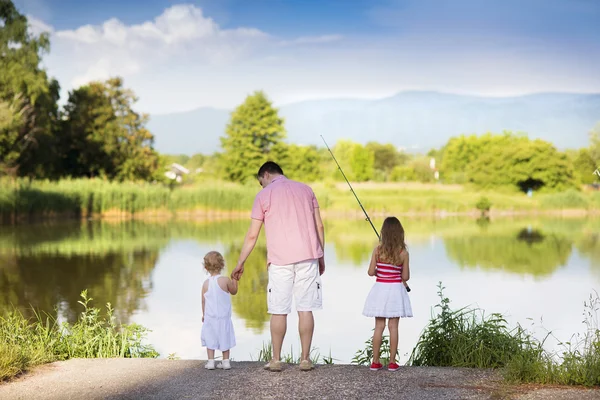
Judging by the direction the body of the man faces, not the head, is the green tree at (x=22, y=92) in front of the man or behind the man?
in front

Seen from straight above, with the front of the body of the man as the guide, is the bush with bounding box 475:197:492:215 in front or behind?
in front

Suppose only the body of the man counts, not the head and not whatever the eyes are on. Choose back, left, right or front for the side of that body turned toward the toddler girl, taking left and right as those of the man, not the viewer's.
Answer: left

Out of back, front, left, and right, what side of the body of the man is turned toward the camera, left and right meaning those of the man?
back

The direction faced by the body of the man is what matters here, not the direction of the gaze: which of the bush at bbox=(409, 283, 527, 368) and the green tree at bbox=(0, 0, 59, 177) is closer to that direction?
the green tree

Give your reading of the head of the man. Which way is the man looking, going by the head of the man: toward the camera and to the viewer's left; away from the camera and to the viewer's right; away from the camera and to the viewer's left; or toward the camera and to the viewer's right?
away from the camera and to the viewer's left

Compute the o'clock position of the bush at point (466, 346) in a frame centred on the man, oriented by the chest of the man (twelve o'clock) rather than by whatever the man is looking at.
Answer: The bush is roughly at 2 o'clock from the man.

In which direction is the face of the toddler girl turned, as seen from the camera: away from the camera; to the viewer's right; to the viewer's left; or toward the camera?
away from the camera
